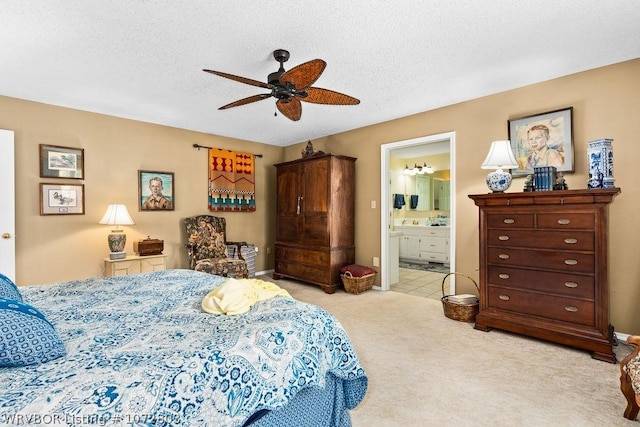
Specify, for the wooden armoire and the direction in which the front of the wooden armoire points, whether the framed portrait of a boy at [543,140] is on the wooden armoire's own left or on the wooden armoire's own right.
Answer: on the wooden armoire's own left

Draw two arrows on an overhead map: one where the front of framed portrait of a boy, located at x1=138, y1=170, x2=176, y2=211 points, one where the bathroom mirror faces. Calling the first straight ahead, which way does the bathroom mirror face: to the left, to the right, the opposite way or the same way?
to the right

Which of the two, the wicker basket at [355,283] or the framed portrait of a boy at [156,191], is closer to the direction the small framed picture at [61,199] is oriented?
the wicker basket

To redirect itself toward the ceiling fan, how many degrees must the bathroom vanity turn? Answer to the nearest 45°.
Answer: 0° — it already faces it

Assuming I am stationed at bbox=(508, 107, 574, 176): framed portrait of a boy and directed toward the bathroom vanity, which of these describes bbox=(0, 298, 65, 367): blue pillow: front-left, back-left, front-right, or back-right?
back-left

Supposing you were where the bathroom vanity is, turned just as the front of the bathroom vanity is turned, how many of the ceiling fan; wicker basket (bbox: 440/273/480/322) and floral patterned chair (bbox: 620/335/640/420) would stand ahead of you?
3

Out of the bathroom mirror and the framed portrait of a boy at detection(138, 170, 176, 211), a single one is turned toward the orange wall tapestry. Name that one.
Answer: the bathroom mirror

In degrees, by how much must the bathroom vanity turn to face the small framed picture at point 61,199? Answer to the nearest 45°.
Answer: approximately 45° to its right

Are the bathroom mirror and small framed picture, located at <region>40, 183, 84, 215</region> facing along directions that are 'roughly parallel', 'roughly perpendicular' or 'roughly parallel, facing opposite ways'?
roughly perpendicular

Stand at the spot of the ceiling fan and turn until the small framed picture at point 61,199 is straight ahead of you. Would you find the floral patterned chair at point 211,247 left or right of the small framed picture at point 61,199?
right

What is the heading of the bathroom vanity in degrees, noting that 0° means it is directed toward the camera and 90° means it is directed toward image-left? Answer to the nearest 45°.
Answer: approximately 0°
